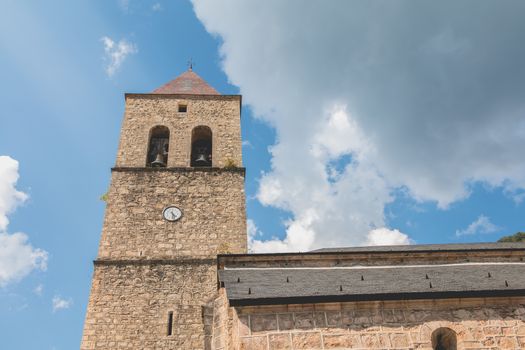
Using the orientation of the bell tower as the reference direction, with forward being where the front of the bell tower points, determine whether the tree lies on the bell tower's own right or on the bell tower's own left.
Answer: on the bell tower's own left

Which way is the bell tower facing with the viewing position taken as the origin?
facing the viewer
